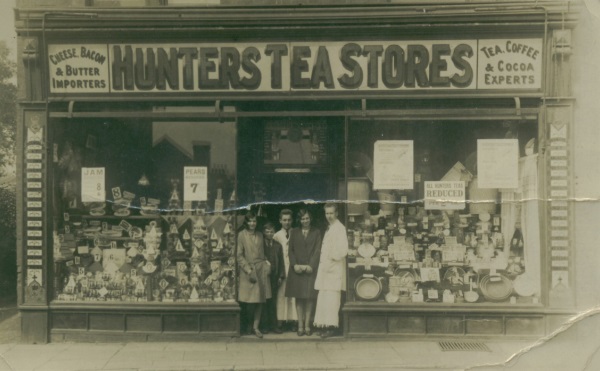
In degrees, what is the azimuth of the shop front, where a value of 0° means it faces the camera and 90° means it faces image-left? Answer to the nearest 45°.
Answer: approximately 0°

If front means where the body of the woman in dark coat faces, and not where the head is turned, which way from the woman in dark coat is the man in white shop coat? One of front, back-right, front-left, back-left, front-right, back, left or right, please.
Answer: left

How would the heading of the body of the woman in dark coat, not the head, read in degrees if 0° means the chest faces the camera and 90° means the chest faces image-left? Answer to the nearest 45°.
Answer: approximately 0°
